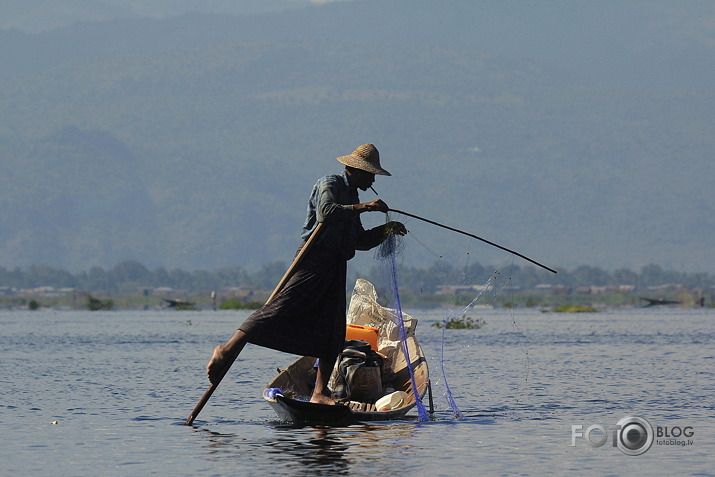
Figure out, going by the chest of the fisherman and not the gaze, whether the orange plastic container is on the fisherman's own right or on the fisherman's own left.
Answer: on the fisherman's own left

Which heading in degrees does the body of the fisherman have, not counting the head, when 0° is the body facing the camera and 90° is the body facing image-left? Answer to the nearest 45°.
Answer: approximately 270°

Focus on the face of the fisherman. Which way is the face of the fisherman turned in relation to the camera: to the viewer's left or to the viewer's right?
to the viewer's right
